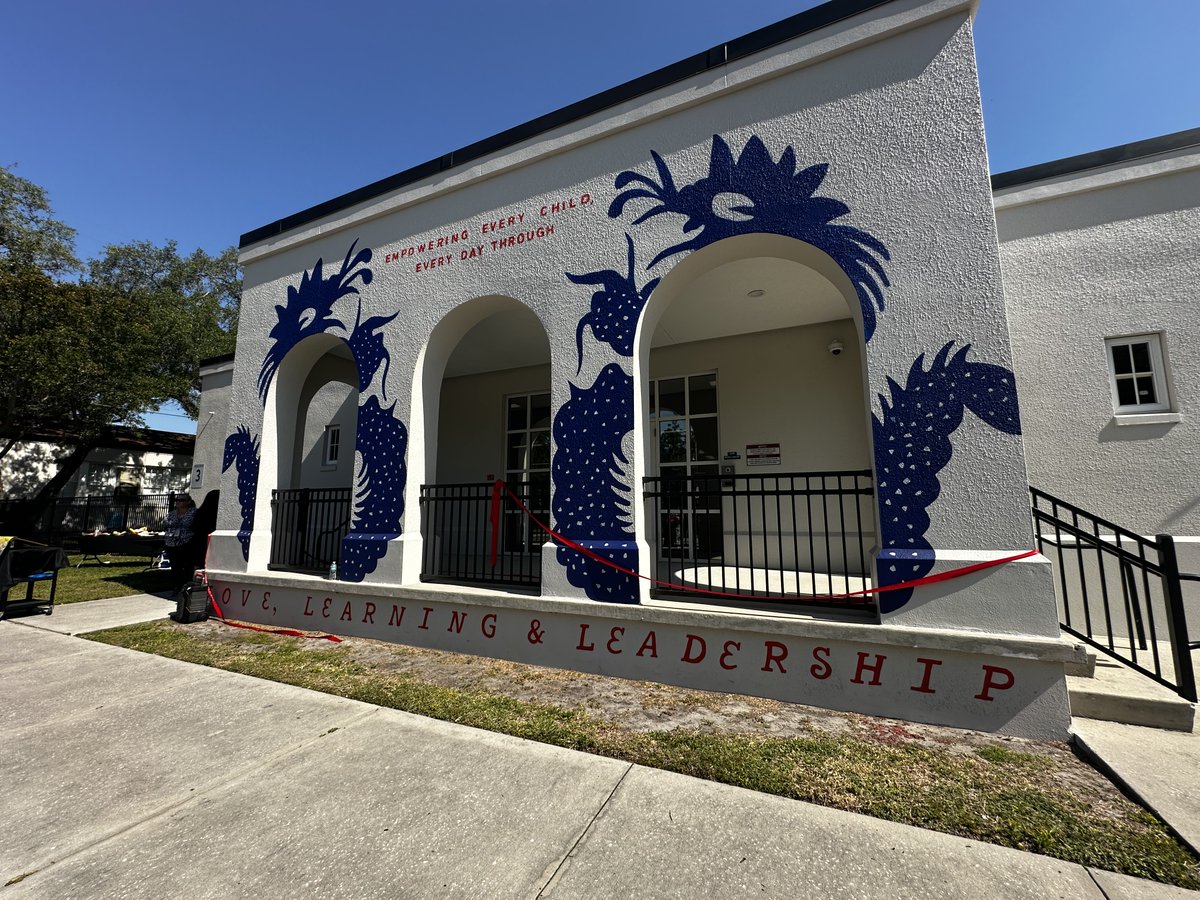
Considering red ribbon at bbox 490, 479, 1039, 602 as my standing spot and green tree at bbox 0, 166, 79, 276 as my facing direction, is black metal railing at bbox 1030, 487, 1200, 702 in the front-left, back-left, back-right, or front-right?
back-right

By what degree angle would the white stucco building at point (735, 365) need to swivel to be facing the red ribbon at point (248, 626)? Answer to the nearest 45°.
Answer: approximately 45° to its right

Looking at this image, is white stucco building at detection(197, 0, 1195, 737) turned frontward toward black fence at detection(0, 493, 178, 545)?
no

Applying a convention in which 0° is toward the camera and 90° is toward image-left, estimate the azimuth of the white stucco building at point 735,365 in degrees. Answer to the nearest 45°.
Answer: approximately 45°

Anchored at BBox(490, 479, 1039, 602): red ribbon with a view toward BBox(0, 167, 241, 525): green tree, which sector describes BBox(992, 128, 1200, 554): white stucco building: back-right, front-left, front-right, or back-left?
back-right

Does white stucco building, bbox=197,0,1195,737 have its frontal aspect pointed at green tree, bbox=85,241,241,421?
no

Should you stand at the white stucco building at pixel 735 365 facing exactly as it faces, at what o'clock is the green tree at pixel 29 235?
The green tree is roughly at 2 o'clock from the white stucco building.

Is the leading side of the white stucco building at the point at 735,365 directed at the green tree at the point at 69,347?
no
